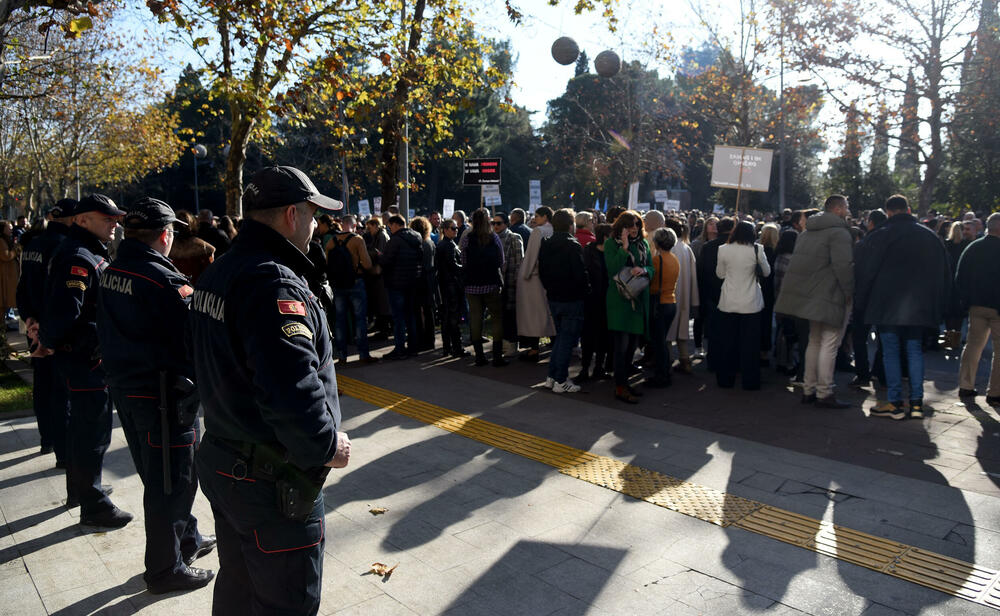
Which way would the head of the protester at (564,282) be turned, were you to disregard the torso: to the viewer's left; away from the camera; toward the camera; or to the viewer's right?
away from the camera

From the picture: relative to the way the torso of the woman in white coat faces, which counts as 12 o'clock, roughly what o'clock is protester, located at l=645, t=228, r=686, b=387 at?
The protester is roughly at 9 o'clock from the woman in white coat.

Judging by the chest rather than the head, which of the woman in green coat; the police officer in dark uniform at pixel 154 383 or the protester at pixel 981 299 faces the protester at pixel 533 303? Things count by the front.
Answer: the police officer in dark uniform

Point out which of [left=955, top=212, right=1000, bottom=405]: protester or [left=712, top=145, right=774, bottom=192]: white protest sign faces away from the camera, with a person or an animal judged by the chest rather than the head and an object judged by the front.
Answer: the protester

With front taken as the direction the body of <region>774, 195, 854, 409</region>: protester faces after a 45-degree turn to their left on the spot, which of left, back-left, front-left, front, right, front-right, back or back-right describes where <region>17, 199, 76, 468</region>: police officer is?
back-left

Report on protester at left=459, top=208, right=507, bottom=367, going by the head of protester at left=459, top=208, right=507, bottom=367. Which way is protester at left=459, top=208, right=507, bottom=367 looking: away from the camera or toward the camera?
away from the camera

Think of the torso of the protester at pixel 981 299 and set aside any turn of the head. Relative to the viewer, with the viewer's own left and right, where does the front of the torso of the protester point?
facing away from the viewer

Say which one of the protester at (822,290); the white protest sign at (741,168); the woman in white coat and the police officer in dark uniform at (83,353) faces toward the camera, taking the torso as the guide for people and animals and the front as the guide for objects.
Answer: the white protest sign

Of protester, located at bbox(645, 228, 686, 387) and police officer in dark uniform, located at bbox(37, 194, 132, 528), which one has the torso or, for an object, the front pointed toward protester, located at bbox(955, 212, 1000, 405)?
the police officer in dark uniform

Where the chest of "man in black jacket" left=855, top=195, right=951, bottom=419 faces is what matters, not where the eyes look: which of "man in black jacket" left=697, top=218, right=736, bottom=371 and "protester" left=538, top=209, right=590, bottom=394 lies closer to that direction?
the man in black jacket

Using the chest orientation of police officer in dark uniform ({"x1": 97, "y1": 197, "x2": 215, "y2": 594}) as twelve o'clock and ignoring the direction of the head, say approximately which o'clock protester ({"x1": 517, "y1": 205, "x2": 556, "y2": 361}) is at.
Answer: The protester is roughly at 12 o'clock from the police officer in dark uniform.

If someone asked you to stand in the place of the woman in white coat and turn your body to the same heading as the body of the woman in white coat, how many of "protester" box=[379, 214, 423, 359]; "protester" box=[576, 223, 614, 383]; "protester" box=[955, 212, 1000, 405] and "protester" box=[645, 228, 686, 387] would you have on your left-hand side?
3

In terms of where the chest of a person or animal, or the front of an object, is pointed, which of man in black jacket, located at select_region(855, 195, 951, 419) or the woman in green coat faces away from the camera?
the man in black jacket
